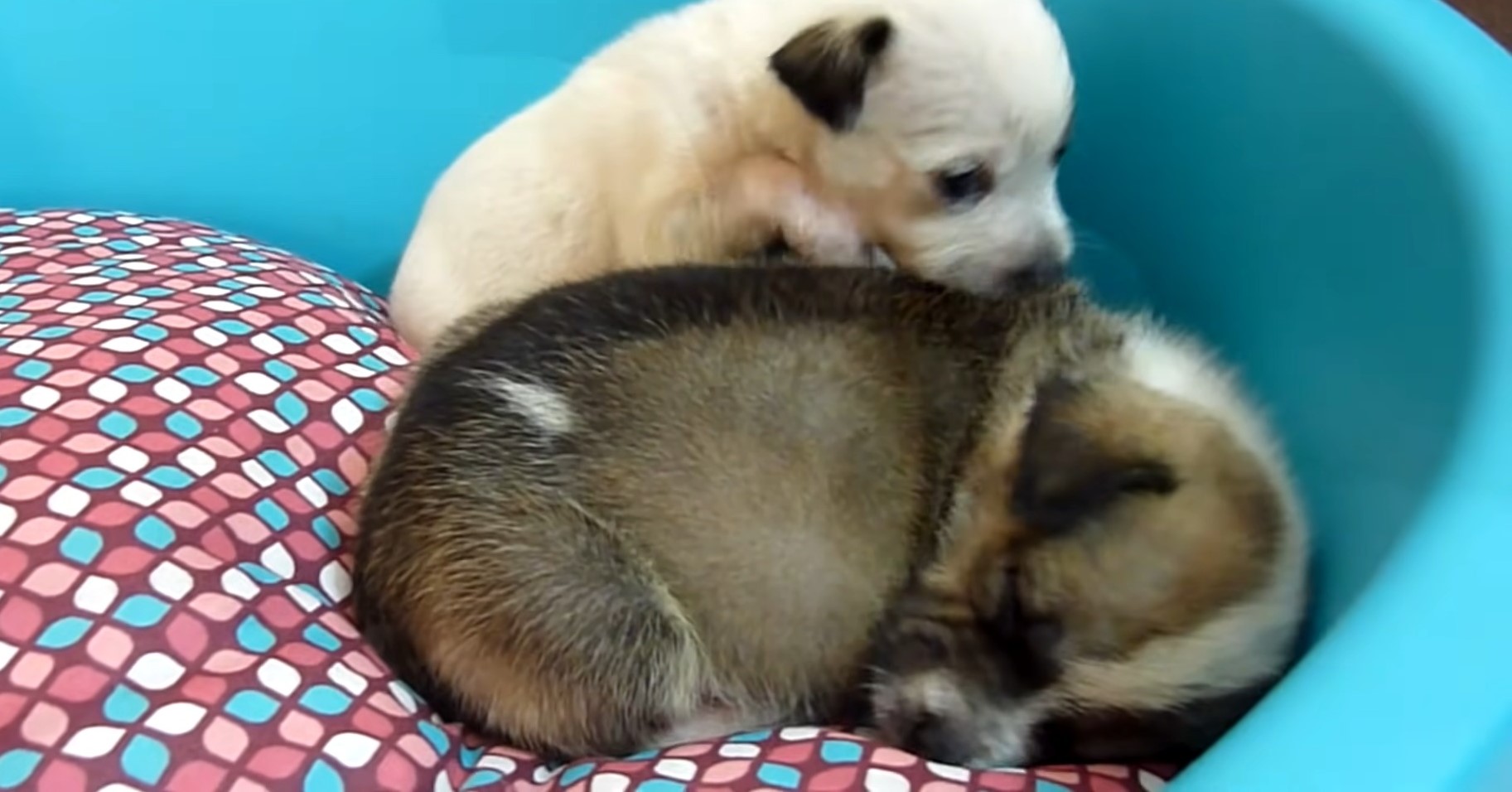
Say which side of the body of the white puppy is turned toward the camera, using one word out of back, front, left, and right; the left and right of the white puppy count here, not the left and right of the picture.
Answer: right

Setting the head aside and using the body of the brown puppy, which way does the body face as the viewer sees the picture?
to the viewer's right

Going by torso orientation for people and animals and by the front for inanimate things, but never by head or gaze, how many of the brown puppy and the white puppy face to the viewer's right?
2
